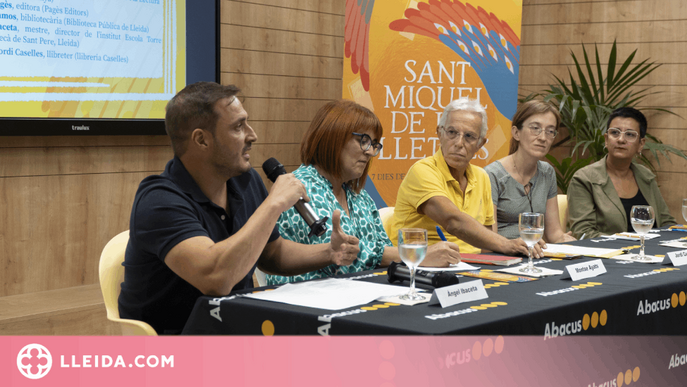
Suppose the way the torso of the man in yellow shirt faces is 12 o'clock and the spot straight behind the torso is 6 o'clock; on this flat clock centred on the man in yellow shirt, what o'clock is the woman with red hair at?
The woman with red hair is roughly at 3 o'clock from the man in yellow shirt.

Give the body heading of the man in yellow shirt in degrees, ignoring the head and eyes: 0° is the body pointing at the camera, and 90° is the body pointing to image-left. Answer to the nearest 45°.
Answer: approximately 315°

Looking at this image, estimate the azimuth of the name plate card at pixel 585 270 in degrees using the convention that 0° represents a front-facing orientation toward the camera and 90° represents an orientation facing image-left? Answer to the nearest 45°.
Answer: approximately 315°

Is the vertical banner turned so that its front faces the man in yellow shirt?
yes

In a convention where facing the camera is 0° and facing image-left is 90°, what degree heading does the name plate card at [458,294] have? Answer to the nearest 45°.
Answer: approximately 315°

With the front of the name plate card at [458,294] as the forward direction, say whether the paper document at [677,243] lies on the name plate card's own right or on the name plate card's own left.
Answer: on the name plate card's own left
